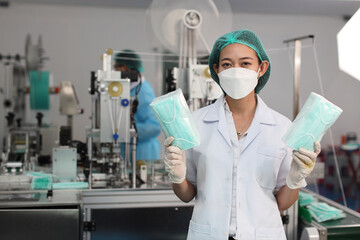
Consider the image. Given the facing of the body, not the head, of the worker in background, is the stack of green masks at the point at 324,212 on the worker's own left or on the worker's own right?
on the worker's own left

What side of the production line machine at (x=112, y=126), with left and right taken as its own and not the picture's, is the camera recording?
front

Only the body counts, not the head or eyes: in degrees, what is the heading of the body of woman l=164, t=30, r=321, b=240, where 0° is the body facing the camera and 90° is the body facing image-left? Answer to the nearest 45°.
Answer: approximately 0°

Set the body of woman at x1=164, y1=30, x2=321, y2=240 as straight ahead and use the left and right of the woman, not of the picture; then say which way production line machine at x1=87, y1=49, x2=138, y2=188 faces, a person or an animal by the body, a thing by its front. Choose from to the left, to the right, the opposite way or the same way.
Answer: the same way

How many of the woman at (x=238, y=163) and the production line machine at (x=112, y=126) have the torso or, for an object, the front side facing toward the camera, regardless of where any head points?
2

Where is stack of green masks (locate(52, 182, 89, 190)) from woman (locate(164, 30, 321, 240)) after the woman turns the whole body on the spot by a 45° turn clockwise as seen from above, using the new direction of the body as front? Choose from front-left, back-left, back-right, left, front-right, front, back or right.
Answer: right

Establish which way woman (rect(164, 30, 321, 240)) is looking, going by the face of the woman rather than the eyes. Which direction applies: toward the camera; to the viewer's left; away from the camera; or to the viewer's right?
toward the camera
